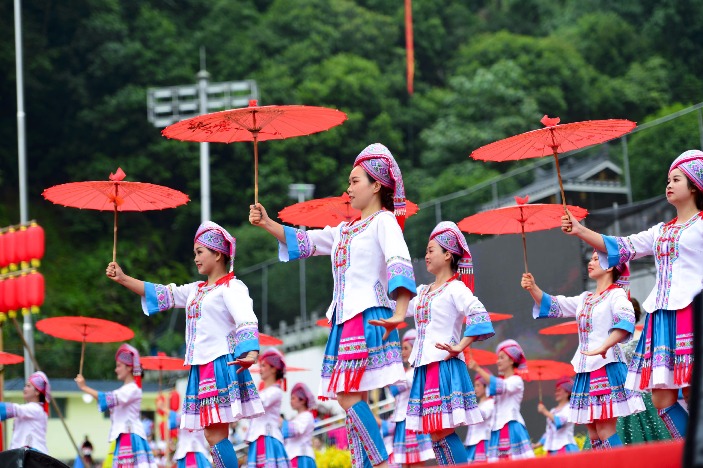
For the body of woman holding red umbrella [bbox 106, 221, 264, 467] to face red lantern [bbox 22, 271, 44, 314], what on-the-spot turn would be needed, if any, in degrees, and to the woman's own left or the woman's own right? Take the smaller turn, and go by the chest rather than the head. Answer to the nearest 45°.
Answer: approximately 135° to the woman's own right

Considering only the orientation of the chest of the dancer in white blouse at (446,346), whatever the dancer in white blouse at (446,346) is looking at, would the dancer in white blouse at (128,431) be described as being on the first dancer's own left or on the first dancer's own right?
on the first dancer's own right

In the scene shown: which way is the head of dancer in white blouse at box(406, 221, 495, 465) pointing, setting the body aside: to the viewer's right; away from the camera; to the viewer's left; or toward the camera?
to the viewer's left

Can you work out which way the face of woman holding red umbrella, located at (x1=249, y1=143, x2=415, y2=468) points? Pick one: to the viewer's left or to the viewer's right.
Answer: to the viewer's left

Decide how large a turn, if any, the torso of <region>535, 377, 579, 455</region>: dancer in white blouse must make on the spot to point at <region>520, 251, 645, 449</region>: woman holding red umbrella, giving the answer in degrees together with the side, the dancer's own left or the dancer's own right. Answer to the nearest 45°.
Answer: approximately 45° to the dancer's own left

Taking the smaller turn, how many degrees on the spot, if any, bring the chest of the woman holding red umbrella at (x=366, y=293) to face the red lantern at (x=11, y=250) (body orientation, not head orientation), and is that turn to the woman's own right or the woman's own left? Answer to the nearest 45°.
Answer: approximately 90° to the woman's own right

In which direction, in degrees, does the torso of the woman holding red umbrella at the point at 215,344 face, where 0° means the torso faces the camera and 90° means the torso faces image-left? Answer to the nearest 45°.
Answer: approximately 45°

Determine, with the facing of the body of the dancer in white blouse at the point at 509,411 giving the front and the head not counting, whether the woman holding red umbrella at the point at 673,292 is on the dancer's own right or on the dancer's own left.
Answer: on the dancer's own left
